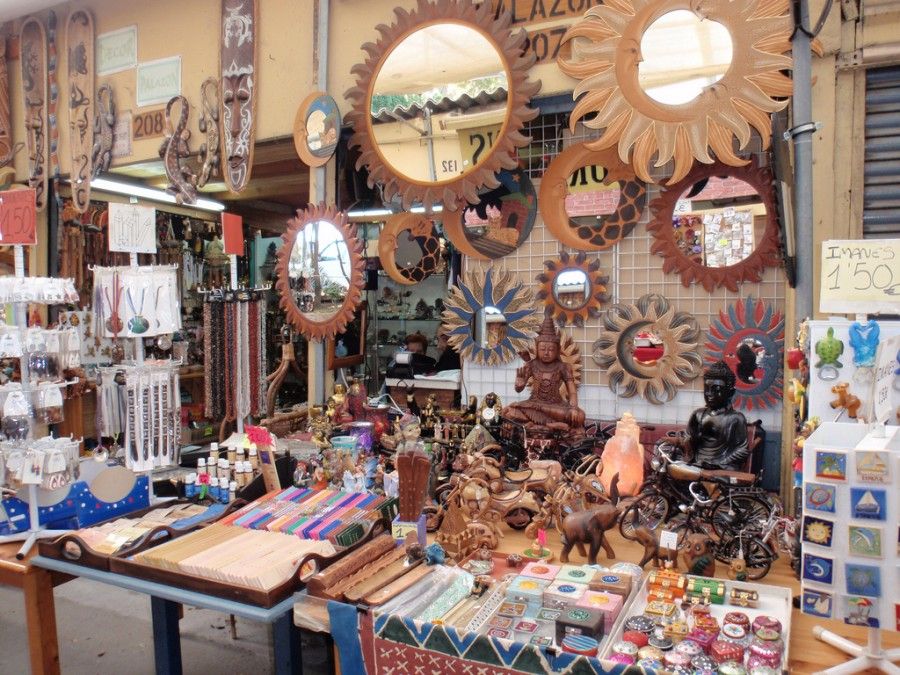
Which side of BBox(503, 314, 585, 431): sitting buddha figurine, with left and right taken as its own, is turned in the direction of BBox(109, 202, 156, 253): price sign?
right

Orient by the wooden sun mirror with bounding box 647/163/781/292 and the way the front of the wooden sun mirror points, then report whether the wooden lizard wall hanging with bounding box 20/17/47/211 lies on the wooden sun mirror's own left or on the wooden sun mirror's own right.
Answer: on the wooden sun mirror's own right

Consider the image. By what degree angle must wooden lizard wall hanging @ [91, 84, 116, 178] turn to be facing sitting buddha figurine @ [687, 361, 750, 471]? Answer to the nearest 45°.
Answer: approximately 45° to its left
